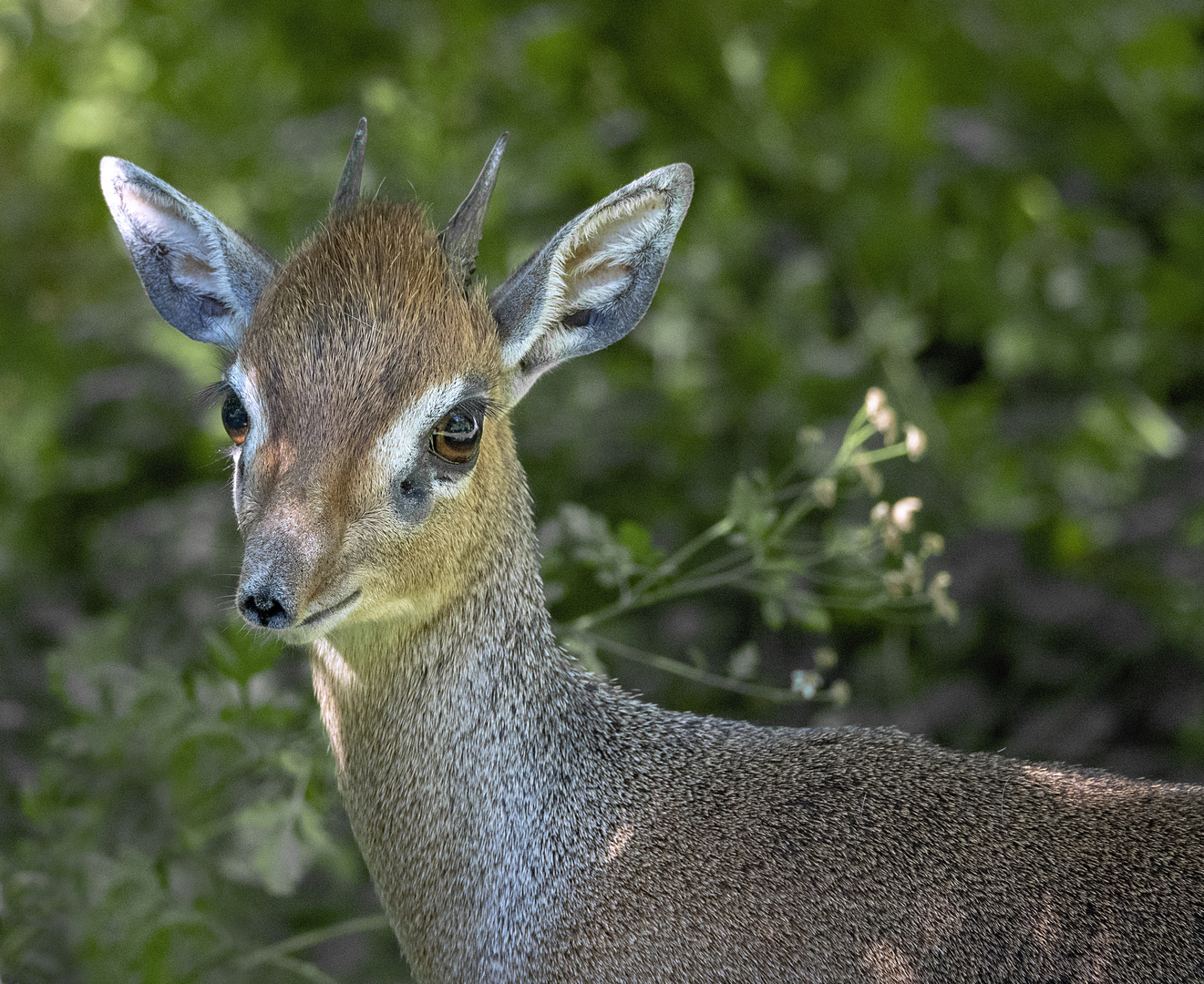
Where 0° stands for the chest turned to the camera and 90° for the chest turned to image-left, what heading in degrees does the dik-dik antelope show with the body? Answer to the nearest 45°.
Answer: approximately 90°
